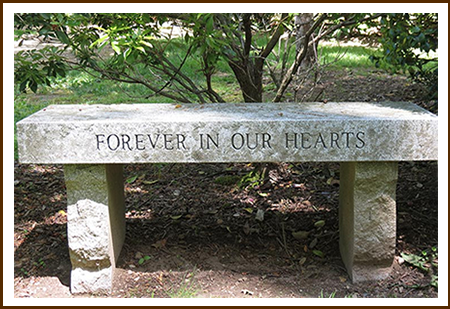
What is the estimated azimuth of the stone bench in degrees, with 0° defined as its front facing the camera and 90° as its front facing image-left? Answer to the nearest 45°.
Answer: approximately 0°
